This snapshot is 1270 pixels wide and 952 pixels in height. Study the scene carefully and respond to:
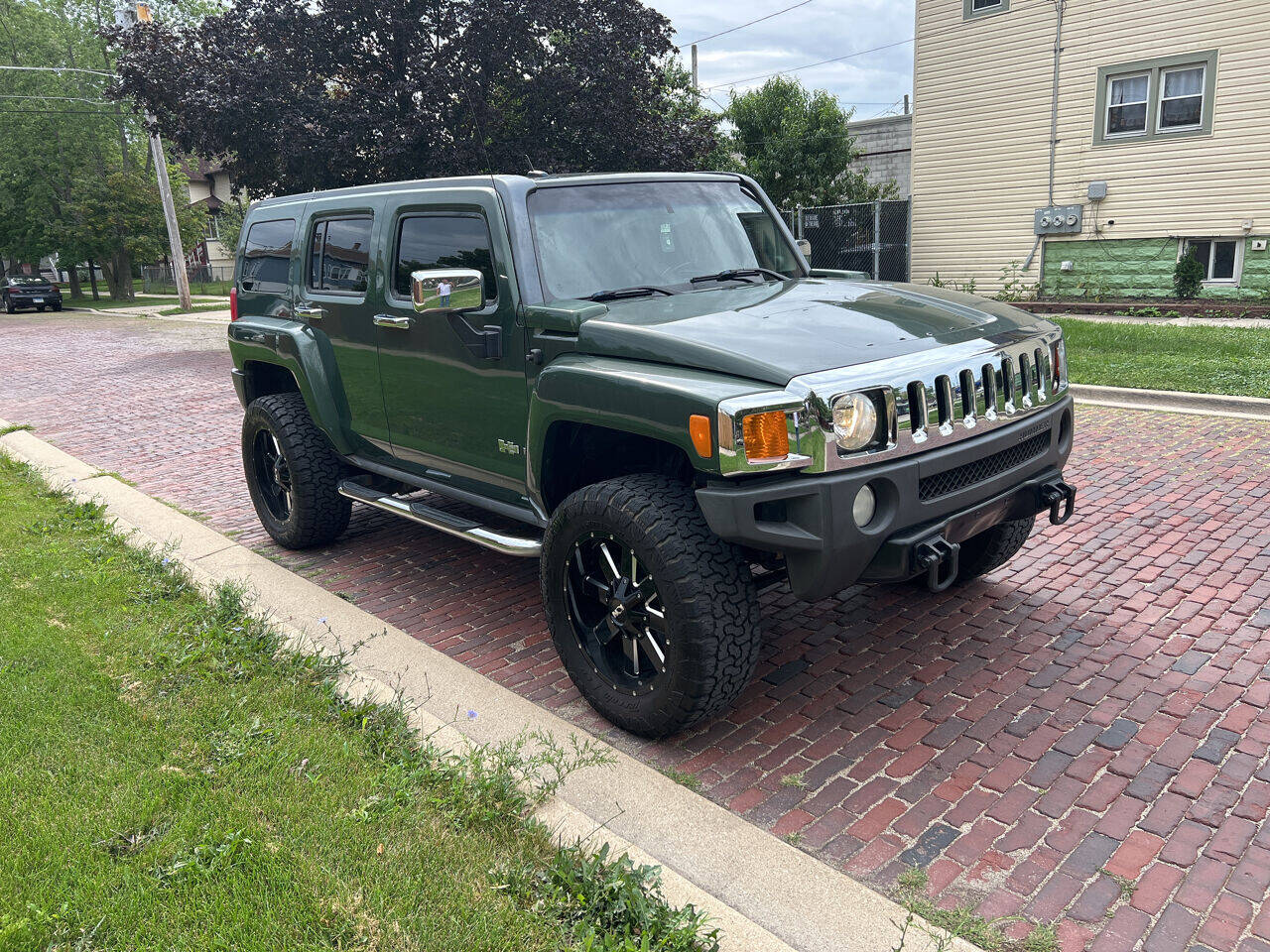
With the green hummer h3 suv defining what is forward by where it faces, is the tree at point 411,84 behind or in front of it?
behind

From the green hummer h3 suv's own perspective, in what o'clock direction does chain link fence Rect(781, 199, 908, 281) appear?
The chain link fence is roughly at 8 o'clock from the green hummer h3 suv.

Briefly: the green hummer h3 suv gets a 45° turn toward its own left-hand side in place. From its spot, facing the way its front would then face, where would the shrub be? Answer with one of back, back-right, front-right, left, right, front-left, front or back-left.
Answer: front-left

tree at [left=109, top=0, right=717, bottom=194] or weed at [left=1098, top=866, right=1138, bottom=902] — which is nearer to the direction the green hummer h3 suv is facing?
the weed

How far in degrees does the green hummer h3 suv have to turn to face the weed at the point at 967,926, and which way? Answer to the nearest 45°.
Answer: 0° — it already faces it

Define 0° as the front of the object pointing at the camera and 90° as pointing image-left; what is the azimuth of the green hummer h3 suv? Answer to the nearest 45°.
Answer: approximately 315°

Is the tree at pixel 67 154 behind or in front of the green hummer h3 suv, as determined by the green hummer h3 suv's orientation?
behind

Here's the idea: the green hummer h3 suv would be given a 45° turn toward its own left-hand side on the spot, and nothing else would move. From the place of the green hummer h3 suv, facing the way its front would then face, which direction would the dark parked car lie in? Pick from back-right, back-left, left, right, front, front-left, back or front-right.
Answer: back-left

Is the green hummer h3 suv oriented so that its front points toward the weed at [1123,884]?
yes

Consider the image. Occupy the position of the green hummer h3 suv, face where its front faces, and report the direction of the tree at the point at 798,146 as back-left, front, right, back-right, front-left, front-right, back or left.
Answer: back-left
